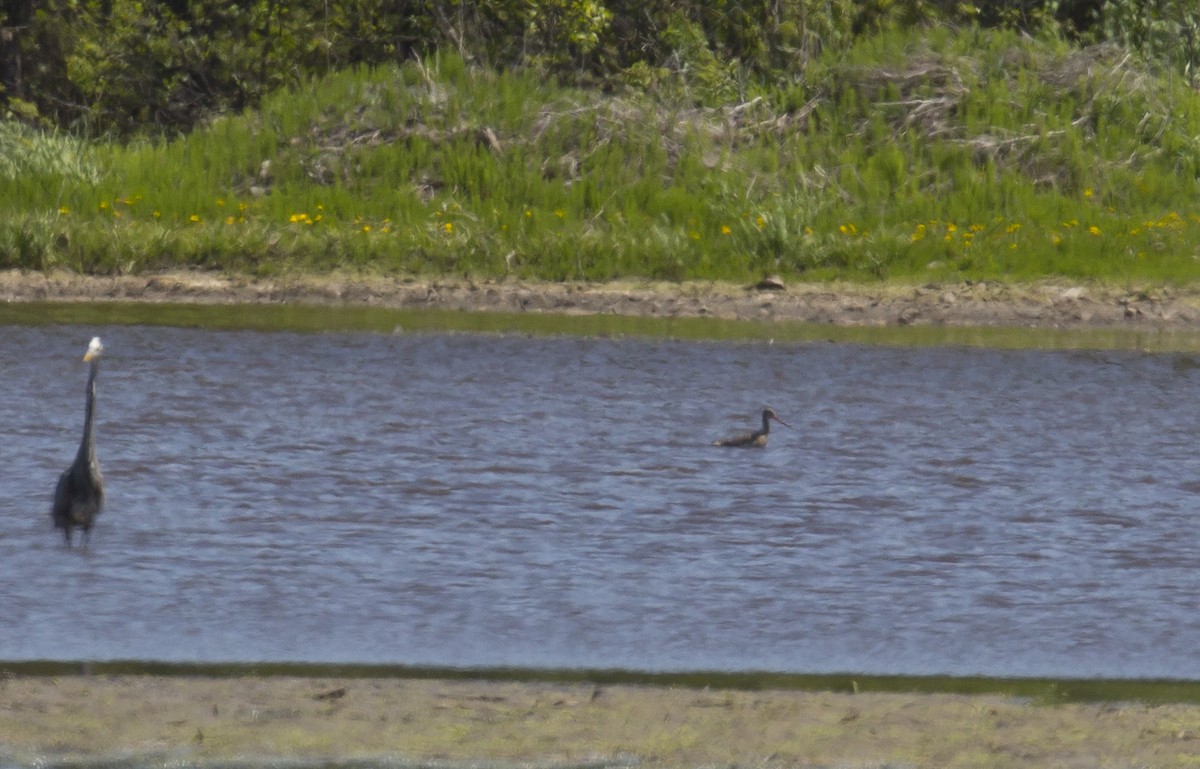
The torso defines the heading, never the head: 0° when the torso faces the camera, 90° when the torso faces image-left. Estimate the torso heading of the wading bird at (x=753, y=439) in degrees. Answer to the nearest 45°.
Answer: approximately 270°
